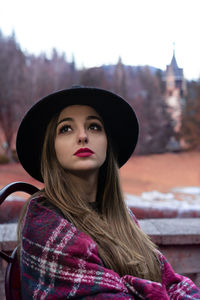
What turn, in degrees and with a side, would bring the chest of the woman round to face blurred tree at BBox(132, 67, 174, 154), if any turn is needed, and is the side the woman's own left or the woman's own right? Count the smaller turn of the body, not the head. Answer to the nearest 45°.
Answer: approximately 135° to the woman's own left

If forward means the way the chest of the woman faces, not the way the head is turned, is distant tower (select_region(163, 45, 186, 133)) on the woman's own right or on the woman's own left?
on the woman's own left

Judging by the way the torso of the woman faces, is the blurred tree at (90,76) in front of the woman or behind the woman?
behind

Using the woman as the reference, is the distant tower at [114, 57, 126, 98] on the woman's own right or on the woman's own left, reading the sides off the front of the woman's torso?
on the woman's own left

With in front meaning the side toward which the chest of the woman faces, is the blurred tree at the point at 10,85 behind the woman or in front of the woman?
behind
